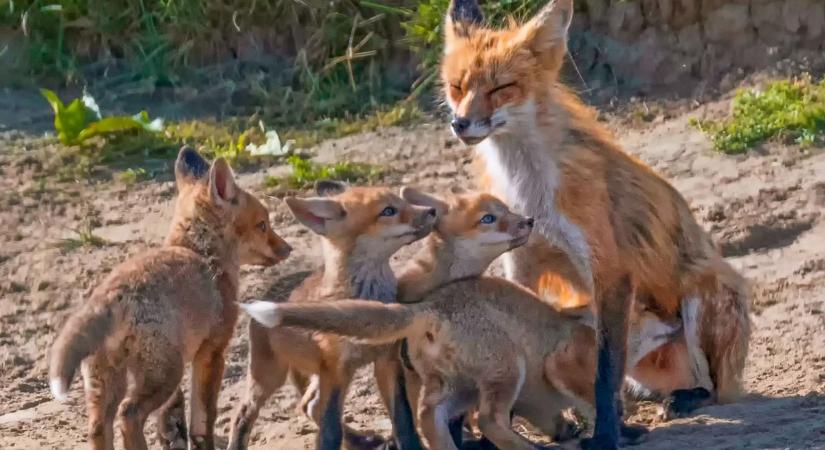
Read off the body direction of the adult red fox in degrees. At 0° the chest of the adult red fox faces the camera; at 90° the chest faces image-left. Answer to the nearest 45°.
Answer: approximately 45°

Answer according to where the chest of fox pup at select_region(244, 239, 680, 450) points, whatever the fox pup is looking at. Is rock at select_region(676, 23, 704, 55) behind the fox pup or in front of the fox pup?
in front

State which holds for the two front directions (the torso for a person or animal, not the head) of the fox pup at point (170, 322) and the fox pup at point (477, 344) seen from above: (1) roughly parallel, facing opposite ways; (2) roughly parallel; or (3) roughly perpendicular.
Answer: roughly parallel

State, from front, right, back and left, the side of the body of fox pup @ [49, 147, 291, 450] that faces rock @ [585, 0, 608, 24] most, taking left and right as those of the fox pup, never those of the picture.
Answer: front

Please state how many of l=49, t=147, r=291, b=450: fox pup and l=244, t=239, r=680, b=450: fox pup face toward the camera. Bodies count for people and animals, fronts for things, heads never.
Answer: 0

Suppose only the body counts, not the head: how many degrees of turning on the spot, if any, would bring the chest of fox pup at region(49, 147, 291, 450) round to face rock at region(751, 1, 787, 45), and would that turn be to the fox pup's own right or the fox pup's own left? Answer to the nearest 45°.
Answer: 0° — it already faces it

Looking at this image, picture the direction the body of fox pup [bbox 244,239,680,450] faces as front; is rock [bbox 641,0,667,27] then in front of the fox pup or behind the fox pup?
in front

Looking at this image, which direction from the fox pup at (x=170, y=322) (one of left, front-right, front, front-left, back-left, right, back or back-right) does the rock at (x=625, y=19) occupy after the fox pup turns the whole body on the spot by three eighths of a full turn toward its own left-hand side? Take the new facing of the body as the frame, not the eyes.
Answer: back-right

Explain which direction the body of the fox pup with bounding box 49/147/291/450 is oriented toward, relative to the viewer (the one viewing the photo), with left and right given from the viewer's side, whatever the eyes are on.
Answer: facing away from the viewer and to the right of the viewer

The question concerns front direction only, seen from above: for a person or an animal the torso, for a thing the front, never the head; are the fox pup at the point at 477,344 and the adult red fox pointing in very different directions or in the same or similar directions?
very different directions
